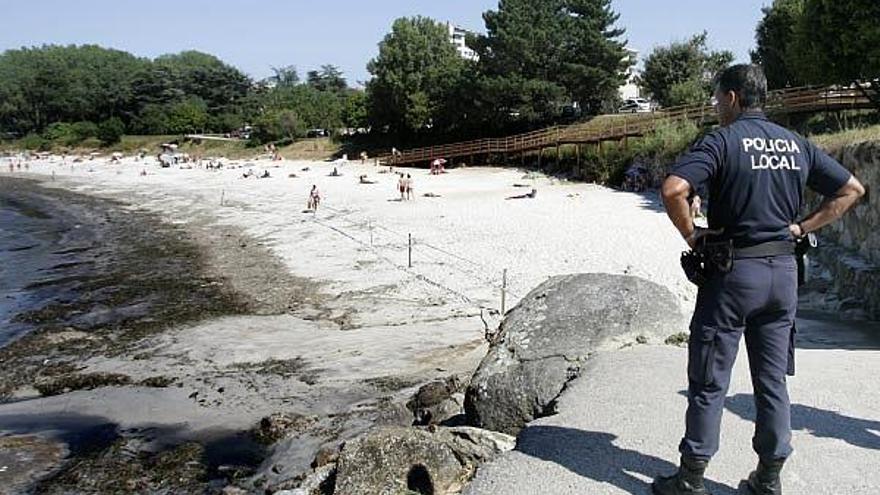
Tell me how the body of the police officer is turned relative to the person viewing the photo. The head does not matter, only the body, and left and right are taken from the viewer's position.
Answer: facing away from the viewer and to the left of the viewer

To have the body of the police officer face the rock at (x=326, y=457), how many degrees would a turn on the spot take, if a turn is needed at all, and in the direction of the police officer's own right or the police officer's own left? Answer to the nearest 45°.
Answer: approximately 45° to the police officer's own left

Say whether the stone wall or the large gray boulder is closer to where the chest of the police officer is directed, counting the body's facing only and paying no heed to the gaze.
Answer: the large gray boulder

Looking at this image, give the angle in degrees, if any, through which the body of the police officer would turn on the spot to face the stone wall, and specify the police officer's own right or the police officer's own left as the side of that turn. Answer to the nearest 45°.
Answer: approximately 45° to the police officer's own right
